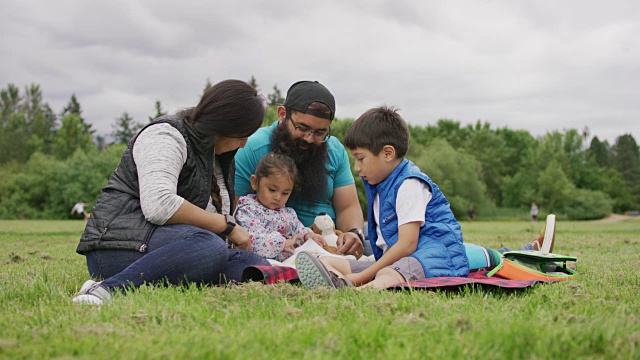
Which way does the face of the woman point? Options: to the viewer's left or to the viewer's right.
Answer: to the viewer's right

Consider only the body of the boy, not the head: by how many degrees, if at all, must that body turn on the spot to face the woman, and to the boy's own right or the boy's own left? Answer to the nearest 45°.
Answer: approximately 45° to the boy's own left

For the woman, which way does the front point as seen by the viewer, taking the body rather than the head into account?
to the viewer's right

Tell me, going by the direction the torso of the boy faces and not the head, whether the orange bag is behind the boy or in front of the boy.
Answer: behind

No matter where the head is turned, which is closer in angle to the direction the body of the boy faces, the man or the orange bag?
the man

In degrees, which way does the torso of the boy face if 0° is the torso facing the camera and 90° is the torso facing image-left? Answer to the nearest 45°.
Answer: approximately 90°

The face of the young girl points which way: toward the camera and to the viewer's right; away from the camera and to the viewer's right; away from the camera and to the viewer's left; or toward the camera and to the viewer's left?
toward the camera and to the viewer's right

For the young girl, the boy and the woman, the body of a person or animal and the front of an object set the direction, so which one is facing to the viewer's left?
the boy

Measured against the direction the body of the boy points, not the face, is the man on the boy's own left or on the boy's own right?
on the boy's own right

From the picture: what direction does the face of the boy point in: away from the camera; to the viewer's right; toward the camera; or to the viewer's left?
to the viewer's left

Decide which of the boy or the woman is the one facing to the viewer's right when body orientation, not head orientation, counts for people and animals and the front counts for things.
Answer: the woman

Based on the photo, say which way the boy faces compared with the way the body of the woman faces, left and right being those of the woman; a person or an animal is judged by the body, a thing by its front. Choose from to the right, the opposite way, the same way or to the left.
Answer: the opposite way

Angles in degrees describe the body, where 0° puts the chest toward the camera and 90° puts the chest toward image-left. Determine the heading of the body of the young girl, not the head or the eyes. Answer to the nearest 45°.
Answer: approximately 315°
